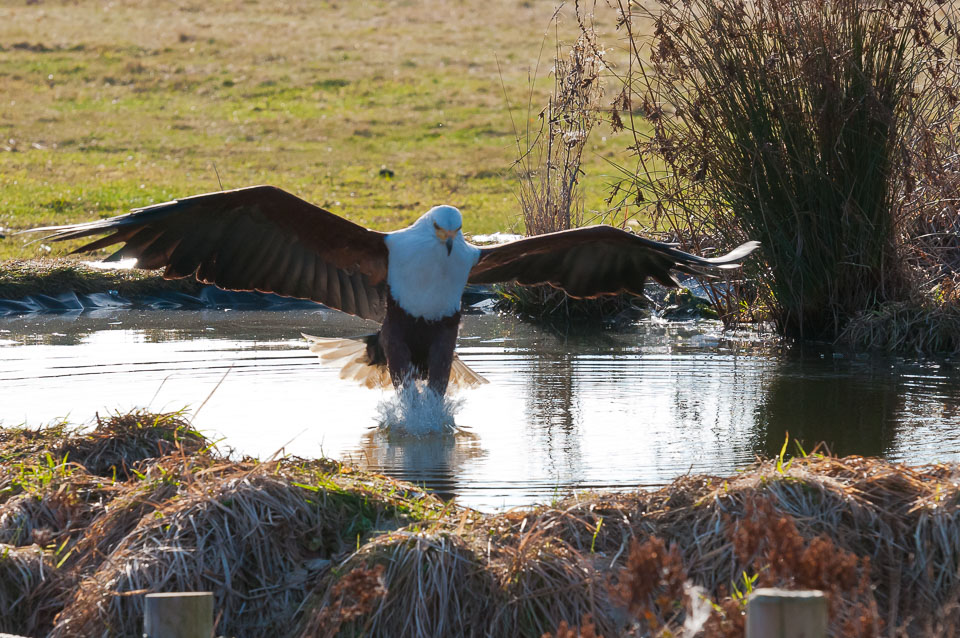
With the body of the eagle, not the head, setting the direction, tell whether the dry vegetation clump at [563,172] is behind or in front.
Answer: behind

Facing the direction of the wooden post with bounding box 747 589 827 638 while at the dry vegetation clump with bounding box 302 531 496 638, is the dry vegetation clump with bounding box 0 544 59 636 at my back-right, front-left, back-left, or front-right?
back-right

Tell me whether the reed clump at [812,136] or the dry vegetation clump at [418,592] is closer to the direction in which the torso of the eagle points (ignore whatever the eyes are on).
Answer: the dry vegetation clump

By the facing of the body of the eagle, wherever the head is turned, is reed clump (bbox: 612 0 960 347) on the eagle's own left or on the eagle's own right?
on the eagle's own left

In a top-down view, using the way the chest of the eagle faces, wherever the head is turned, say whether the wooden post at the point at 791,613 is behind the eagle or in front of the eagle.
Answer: in front

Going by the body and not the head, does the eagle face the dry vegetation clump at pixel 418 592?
yes

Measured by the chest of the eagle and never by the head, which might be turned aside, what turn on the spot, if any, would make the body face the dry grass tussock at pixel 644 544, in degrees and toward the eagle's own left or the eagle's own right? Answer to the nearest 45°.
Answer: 0° — it already faces it

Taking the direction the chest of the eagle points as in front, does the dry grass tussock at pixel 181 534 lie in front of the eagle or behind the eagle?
in front

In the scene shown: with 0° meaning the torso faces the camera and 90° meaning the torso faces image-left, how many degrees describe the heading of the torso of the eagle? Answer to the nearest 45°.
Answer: approximately 0°
